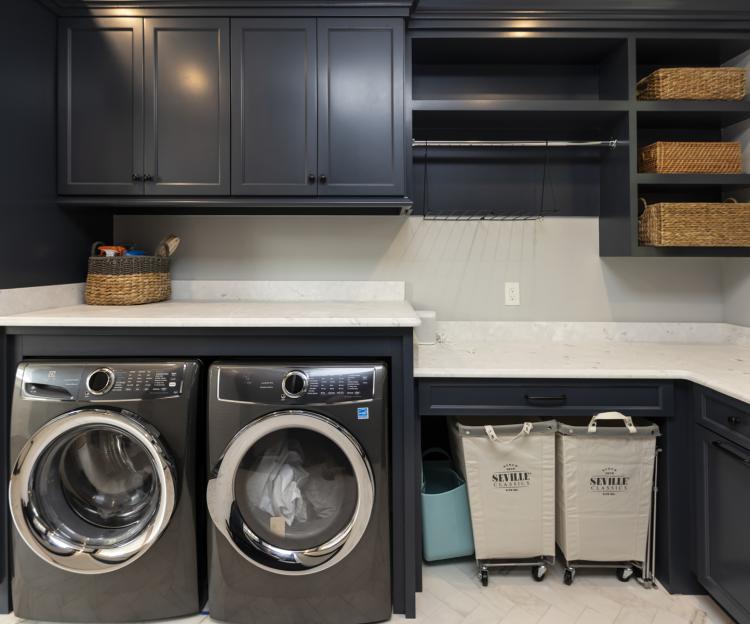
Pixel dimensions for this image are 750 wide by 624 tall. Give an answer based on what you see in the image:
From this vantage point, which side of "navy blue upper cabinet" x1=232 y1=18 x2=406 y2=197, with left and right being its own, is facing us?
front

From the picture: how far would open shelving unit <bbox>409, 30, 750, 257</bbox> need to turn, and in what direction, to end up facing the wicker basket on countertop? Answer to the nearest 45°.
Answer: approximately 45° to its right

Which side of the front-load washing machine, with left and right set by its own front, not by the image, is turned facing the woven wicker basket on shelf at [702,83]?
left

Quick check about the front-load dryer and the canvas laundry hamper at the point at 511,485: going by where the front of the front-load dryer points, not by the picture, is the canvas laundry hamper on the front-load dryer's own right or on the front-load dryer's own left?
on the front-load dryer's own left

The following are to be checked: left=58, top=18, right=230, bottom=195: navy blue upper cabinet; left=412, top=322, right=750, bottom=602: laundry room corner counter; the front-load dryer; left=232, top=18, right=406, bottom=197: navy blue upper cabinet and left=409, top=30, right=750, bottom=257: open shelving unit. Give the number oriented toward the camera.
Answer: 5

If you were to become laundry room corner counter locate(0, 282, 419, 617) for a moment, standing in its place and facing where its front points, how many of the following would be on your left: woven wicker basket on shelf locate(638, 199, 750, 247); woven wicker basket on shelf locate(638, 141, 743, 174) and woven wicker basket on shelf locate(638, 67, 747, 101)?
3

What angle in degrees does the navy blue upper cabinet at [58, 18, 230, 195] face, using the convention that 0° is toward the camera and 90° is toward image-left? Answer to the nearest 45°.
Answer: approximately 0°

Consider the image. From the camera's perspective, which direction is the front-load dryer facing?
toward the camera

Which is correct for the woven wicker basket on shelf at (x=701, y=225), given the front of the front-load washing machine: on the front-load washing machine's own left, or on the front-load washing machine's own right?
on the front-load washing machine's own left

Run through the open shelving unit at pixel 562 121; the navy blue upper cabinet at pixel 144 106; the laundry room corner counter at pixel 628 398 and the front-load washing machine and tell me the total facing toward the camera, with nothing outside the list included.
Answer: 4

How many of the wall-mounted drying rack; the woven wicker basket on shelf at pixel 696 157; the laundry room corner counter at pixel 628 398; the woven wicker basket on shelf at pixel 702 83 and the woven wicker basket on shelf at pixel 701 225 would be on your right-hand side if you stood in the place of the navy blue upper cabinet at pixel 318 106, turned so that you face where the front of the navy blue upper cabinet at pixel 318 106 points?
0
